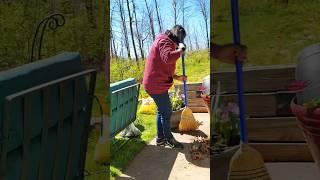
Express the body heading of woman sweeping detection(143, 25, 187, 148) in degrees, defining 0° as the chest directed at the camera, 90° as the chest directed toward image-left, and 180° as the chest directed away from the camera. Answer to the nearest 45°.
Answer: approximately 270°

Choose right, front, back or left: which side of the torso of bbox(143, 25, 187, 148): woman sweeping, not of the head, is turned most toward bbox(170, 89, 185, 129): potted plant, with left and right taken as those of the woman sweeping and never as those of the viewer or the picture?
left
